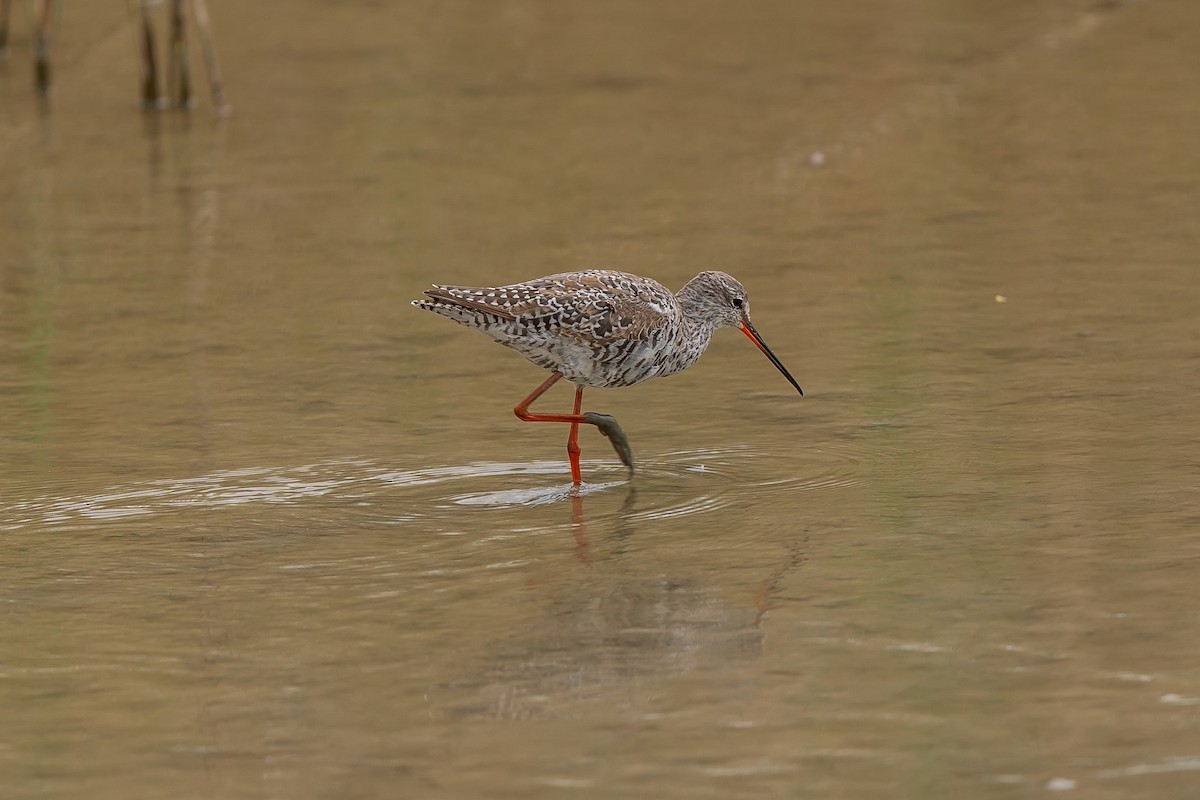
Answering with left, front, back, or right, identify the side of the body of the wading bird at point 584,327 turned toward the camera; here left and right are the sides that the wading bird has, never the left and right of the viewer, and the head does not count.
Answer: right
